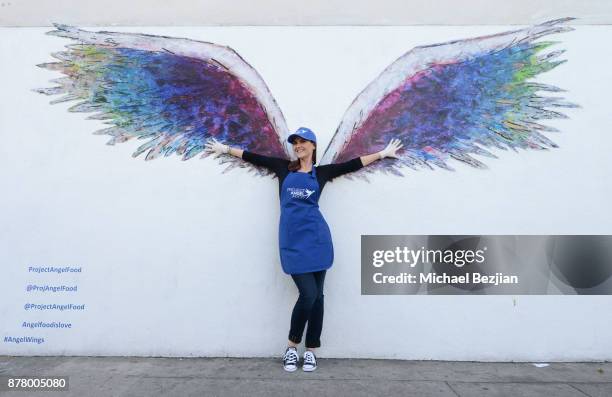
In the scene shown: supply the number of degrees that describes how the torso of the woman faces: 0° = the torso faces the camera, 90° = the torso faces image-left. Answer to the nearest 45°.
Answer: approximately 0°
